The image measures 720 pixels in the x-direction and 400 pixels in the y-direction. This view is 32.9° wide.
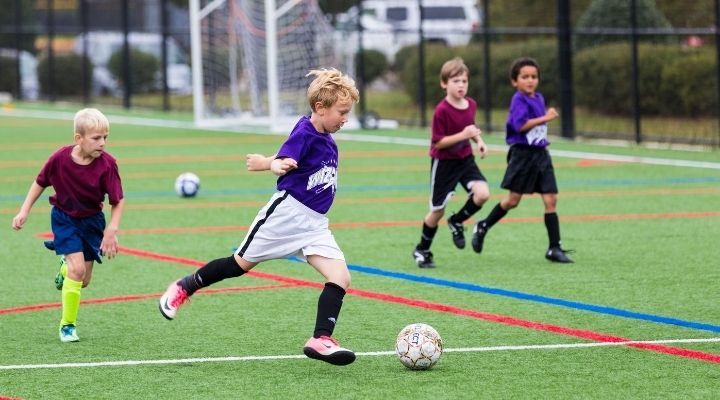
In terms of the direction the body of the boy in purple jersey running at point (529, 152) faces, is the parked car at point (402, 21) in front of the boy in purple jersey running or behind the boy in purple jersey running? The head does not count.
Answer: behind

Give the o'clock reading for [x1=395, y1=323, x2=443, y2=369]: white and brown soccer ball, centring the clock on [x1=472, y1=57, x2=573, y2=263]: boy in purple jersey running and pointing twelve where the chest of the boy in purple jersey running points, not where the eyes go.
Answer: The white and brown soccer ball is roughly at 2 o'clock from the boy in purple jersey running.

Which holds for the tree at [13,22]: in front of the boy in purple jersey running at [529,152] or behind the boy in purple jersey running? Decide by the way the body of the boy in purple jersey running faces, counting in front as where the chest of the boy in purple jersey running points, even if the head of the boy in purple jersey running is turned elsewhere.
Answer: behind
